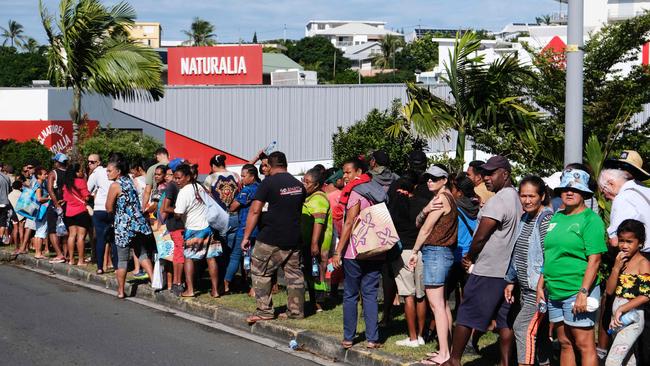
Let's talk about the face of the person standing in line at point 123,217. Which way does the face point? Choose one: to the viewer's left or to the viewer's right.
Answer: to the viewer's left

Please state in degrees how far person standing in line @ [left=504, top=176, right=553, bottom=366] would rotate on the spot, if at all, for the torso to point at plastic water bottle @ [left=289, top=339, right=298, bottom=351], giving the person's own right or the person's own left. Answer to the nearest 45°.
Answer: approximately 90° to the person's own right

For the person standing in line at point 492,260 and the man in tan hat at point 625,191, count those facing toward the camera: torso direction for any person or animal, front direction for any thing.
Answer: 0

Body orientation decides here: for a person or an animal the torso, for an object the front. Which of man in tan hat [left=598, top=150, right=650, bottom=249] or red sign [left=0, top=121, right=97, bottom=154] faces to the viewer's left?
the man in tan hat

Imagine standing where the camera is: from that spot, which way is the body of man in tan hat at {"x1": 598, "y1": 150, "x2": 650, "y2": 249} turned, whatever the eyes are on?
to the viewer's left

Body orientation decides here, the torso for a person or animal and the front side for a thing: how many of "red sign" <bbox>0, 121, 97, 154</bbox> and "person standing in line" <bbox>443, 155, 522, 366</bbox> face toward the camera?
1

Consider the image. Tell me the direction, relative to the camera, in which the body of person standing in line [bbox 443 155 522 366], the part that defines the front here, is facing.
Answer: to the viewer's left

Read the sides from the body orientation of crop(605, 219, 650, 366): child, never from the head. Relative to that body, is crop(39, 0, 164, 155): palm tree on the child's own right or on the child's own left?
on the child's own right

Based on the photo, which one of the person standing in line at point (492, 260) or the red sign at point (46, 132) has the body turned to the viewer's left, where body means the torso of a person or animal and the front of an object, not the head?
the person standing in line

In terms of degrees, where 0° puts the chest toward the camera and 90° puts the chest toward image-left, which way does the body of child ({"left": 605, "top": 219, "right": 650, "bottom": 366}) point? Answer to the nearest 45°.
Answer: approximately 45°
